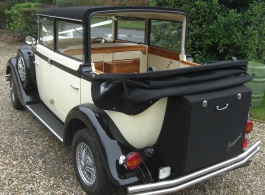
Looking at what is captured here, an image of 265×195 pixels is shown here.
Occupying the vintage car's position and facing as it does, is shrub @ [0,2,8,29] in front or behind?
in front

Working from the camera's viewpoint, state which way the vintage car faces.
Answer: facing away from the viewer and to the left of the viewer

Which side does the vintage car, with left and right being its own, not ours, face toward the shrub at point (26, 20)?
front
